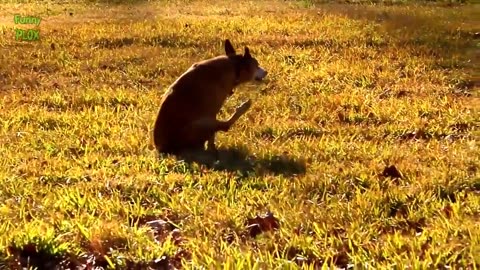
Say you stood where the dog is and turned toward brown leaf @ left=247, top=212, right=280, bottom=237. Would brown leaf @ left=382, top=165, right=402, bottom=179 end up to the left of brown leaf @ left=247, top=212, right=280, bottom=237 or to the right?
left

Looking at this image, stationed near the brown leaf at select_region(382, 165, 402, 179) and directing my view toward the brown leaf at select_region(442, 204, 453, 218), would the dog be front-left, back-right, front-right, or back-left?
back-right

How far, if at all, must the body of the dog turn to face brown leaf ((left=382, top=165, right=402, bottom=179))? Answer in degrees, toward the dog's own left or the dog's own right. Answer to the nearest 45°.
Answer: approximately 45° to the dog's own right

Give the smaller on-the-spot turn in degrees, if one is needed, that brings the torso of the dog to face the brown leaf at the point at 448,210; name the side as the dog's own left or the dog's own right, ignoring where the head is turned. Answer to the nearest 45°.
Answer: approximately 45° to the dog's own right

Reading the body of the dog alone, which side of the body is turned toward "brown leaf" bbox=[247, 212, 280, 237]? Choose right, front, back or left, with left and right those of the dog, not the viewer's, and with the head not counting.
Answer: right

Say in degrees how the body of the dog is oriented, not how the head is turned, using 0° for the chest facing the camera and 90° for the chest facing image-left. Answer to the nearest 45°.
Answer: approximately 270°
